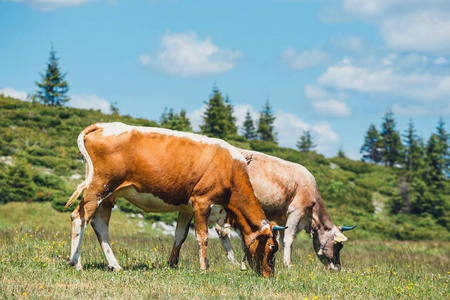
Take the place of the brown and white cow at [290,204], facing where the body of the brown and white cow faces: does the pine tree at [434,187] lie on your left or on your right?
on your left

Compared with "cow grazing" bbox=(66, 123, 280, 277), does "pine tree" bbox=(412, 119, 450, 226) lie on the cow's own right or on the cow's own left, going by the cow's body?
on the cow's own left

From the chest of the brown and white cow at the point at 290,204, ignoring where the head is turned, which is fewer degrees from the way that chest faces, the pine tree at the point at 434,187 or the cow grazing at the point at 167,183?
the pine tree

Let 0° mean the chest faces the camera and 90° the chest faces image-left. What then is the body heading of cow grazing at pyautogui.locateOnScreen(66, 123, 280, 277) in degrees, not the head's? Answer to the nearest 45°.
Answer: approximately 270°

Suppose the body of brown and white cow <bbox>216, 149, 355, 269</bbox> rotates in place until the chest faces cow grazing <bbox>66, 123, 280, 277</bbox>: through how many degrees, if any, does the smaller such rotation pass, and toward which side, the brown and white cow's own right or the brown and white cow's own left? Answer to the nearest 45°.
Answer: approximately 135° to the brown and white cow's own right

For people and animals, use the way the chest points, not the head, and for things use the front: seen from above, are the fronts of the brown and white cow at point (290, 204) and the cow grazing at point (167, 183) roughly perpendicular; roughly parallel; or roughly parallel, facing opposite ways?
roughly parallel

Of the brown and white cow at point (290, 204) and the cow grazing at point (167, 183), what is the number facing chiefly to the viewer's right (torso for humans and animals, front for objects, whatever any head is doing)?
2

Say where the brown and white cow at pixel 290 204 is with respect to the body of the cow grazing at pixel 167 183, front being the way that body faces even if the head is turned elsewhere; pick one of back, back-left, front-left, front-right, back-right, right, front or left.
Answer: front-left

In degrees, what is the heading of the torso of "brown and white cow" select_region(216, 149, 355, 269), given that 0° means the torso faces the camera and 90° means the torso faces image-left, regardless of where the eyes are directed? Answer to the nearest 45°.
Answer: approximately 270°
